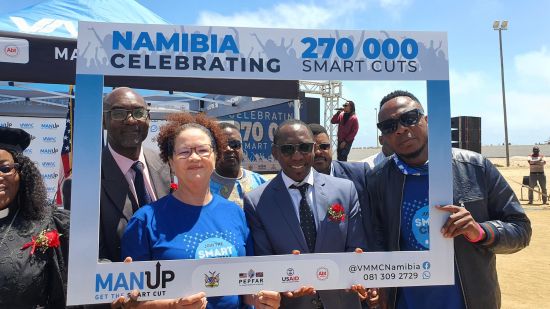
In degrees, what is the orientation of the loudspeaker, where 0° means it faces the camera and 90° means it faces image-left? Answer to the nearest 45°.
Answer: approximately 45°

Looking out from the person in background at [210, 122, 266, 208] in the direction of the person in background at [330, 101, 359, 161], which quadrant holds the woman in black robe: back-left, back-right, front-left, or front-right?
back-left

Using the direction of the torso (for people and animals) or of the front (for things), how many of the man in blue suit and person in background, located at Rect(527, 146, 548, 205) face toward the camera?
2

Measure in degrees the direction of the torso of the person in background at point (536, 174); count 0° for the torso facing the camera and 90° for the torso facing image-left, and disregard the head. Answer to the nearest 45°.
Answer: approximately 0°

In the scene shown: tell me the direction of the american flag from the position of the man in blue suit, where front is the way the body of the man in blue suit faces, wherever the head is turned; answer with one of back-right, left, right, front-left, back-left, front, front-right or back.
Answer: back-right

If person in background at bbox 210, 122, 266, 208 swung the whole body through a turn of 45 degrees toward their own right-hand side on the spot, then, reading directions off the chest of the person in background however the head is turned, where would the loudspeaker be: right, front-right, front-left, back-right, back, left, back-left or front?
back
